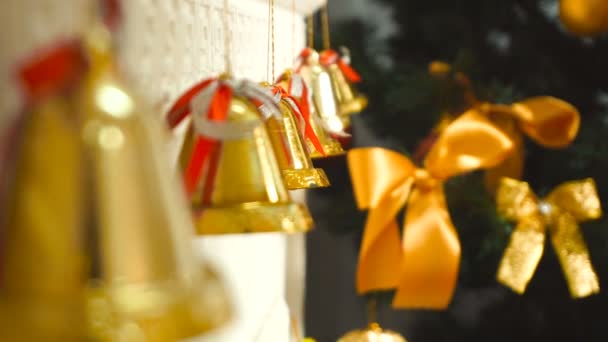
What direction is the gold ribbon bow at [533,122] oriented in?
toward the camera

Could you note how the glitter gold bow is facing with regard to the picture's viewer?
facing the viewer

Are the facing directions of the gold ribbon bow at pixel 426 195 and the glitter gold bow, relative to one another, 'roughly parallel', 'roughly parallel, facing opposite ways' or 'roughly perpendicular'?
roughly parallel

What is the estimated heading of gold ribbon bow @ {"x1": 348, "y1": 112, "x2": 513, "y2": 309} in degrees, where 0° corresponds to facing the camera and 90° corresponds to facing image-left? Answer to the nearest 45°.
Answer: approximately 0°
